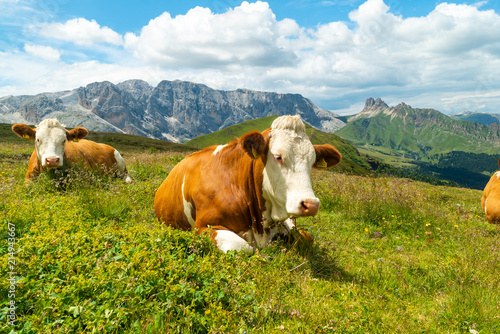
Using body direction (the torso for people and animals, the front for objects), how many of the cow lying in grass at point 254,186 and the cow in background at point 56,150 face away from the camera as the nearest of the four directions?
0

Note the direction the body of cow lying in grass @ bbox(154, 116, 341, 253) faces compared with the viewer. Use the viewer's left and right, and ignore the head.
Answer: facing the viewer and to the right of the viewer

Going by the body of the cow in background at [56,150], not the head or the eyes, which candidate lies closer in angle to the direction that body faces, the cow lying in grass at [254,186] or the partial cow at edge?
the cow lying in grass

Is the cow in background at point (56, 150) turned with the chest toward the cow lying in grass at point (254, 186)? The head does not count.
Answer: no

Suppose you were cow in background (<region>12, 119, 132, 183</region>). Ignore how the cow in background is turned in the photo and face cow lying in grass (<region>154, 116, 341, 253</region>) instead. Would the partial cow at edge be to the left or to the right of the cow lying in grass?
left

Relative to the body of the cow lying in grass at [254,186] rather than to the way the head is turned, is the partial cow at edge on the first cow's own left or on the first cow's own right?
on the first cow's own left

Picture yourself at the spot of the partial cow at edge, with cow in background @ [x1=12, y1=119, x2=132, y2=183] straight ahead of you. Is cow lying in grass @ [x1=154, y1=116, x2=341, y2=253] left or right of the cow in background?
left

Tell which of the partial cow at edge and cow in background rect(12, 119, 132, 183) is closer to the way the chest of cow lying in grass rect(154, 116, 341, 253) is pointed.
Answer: the partial cow at edge

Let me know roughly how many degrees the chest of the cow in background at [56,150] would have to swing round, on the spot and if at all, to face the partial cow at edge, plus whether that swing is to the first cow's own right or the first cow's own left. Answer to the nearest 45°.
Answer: approximately 90° to the first cow's own left

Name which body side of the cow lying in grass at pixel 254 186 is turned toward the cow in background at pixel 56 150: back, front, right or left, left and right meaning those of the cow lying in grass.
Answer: back

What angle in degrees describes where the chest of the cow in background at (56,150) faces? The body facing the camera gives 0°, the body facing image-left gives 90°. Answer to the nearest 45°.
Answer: approximately 45°
